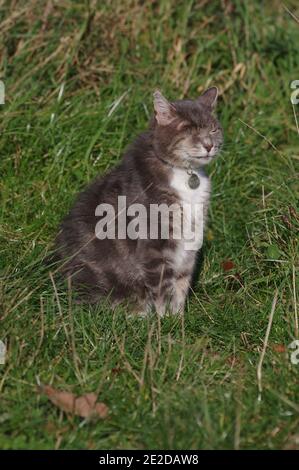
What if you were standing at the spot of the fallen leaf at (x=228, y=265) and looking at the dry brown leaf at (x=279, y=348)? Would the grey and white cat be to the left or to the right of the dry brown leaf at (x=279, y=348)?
right

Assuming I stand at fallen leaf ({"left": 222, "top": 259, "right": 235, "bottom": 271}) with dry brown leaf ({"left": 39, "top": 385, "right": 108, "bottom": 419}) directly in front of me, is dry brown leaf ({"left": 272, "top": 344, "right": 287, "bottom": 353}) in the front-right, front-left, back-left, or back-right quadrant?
front-left

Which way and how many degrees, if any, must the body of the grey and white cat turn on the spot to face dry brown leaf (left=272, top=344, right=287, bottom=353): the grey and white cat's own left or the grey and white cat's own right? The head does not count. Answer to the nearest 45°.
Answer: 0° — it already faces it

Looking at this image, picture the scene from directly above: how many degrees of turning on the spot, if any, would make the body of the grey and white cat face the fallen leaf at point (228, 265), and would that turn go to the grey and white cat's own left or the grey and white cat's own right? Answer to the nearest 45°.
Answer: approximately 90° to the grey and white cat's own left

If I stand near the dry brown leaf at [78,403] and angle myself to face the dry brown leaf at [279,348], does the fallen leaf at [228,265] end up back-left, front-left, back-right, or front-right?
front-left

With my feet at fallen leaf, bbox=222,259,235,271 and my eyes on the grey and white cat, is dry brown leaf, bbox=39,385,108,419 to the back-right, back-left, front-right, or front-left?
front-left

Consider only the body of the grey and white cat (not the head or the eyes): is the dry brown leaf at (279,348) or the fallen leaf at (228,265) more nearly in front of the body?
the dry brown leaf

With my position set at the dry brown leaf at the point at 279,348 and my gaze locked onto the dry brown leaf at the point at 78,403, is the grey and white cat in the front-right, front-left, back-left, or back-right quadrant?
front-right

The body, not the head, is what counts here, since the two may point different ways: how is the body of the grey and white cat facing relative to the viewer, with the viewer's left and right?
facing the viewer and to the right of the viewer
